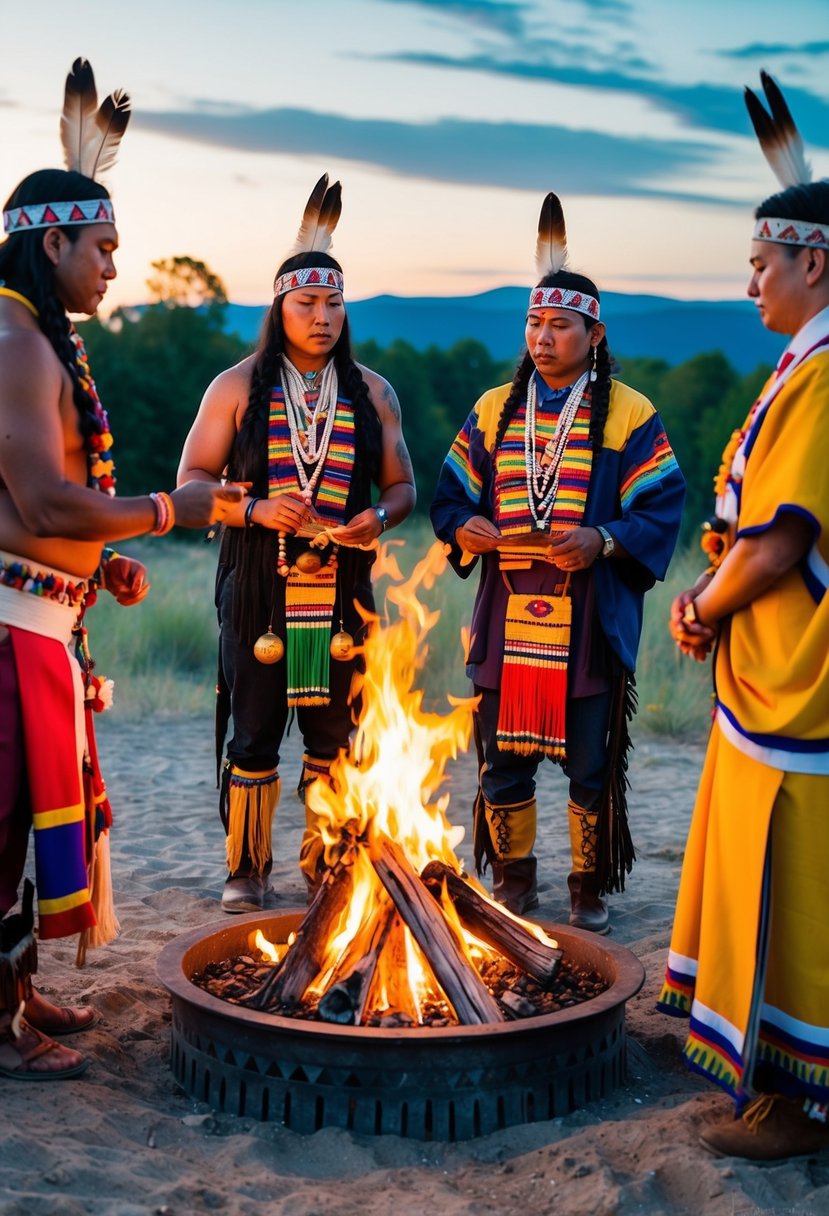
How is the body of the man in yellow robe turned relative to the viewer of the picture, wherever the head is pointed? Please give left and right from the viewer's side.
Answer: facing to the left of the viewer

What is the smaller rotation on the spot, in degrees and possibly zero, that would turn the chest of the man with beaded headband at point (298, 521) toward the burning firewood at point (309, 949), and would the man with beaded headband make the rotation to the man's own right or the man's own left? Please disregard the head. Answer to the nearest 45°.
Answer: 0° — they already face it

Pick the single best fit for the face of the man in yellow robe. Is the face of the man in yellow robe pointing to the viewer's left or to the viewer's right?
to the viewer's left

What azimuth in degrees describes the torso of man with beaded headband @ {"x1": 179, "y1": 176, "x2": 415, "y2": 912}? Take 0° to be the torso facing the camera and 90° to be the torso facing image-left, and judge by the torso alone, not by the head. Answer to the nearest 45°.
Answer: approximately 0°

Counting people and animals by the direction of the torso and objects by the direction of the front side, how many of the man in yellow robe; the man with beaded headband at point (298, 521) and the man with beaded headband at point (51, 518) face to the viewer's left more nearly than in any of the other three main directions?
1

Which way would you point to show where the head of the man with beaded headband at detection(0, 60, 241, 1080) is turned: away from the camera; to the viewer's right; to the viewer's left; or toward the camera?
to the viewer's right

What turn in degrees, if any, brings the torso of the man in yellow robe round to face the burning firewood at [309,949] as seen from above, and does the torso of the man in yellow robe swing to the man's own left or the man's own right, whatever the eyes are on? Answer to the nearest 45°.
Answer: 0° — they already face it

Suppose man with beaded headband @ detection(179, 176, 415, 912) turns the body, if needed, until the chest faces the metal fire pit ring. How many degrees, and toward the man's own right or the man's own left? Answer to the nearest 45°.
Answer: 0° — they already face it

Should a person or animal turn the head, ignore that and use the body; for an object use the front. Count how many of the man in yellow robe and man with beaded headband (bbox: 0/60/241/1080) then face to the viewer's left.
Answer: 1

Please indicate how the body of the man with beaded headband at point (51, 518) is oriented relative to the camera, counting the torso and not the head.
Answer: to the viewer's right

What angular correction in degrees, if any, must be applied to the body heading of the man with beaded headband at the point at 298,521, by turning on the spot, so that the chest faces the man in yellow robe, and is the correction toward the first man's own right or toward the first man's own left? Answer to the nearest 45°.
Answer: approximately 45° to the first man's own left

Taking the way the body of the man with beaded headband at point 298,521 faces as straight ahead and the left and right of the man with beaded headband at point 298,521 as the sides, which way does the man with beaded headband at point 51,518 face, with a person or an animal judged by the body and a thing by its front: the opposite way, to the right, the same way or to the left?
to the left
